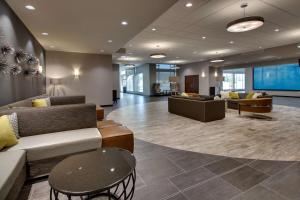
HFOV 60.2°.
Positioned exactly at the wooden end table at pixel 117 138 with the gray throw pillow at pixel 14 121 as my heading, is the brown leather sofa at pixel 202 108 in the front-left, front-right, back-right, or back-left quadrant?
back-right

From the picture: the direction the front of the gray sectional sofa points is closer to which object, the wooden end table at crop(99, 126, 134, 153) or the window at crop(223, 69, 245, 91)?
the wooden end table

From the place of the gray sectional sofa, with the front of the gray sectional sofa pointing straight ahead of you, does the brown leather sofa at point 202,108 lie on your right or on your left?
on your left

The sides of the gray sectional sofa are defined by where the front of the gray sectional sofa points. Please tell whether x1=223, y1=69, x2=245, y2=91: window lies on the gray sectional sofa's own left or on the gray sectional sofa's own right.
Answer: on the gray sectional sofa's own left

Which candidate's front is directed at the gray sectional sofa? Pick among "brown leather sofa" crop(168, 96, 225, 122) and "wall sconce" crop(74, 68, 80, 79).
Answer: the wall sconce

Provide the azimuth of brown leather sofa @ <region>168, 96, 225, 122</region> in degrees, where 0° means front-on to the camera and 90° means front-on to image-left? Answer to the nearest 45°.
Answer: approximately 225°

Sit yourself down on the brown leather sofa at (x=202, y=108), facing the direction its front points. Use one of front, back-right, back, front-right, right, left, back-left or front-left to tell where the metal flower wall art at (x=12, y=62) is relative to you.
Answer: back

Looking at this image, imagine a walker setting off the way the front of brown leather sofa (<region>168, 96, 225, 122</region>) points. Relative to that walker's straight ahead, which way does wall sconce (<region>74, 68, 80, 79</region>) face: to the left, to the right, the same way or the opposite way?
to the right

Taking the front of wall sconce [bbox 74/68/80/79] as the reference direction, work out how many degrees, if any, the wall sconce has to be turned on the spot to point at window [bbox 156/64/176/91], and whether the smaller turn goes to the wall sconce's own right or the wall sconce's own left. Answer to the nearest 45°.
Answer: approximately 135° to the wall sconce's own left
